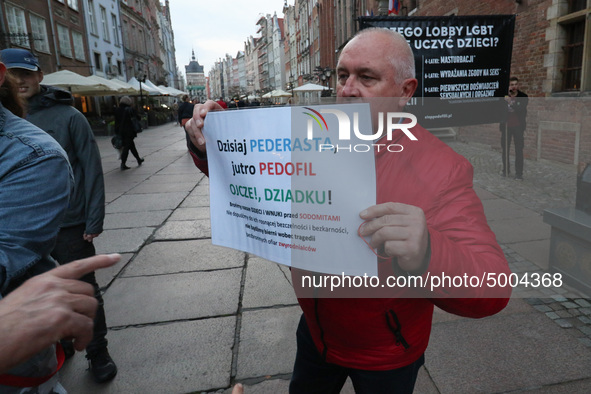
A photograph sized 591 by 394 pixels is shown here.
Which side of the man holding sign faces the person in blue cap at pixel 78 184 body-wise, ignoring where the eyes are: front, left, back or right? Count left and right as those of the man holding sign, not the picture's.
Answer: right

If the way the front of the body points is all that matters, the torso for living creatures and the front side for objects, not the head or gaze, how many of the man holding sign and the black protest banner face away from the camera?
0

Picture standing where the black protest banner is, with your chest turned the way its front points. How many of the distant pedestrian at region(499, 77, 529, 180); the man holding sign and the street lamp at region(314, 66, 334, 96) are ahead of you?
1

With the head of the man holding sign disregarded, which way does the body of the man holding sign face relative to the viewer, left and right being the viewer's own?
facing the viewer and to the left of the viewer

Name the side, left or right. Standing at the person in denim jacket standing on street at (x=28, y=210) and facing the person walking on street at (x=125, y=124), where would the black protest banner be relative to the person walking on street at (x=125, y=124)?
right

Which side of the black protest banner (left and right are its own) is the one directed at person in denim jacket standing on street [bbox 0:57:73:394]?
front

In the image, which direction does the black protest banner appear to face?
toward the camera

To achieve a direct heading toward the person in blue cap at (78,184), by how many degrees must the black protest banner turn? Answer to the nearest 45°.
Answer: approximately 45° to its right
